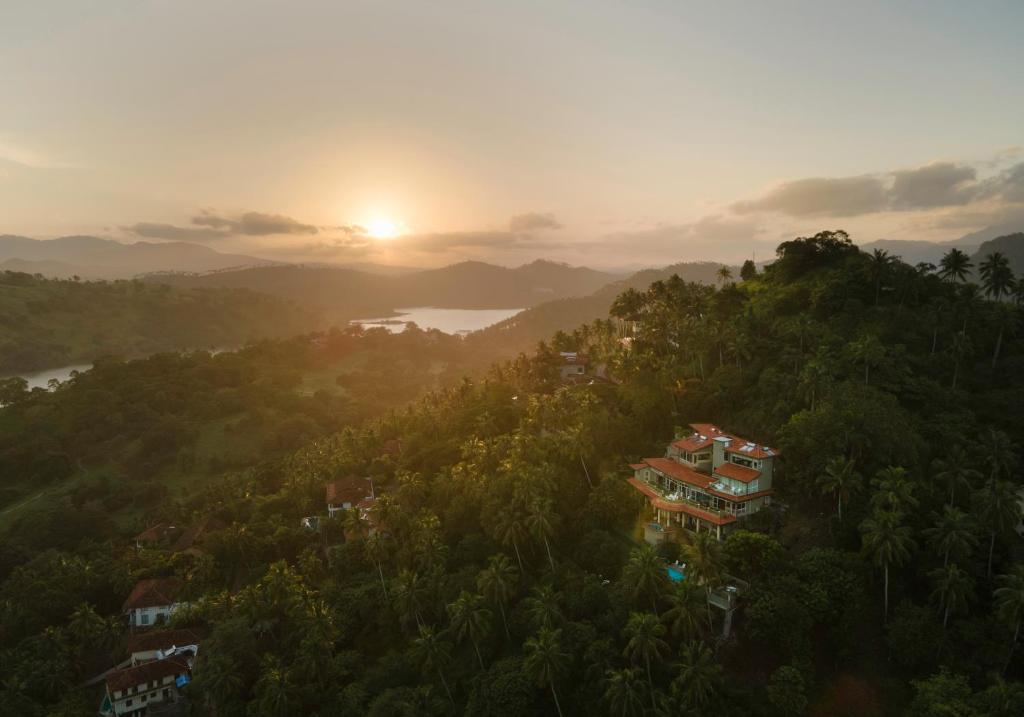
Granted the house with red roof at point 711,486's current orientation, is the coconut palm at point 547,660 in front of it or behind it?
in front

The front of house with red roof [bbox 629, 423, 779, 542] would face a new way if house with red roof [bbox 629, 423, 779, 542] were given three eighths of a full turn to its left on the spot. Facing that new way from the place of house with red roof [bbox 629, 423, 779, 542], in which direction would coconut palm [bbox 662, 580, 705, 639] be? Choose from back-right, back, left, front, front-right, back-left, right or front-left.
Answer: right

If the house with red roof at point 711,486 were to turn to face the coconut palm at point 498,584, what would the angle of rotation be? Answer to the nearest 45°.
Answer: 0° — it already faces it

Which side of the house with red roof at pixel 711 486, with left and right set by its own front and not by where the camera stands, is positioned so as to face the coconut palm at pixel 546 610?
front

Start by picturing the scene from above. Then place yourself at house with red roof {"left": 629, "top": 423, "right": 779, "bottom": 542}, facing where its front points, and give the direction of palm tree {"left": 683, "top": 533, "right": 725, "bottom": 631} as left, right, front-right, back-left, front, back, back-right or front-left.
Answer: front-left

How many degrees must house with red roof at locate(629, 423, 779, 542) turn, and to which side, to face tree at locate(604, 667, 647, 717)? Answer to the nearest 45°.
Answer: approximately 45° to its left

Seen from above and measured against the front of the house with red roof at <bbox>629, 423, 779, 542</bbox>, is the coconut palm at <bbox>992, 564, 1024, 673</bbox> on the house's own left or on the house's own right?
on the house's own left

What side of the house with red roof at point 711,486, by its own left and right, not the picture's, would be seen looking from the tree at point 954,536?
left

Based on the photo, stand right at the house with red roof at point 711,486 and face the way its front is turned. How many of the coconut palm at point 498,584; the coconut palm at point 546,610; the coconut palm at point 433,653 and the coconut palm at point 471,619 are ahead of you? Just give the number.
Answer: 4

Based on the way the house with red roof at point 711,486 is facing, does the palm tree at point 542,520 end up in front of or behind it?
in front

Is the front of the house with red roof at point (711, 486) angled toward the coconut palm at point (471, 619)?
yes

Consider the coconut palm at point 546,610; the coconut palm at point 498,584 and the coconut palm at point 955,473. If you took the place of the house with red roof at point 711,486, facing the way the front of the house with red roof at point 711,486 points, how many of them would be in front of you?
2

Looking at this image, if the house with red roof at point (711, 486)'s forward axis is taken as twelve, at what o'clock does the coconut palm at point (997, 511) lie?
The coconut palm is roughly at 8 o'clock from the house with red roof.

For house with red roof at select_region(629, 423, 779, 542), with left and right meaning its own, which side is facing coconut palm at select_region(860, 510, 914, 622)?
left
